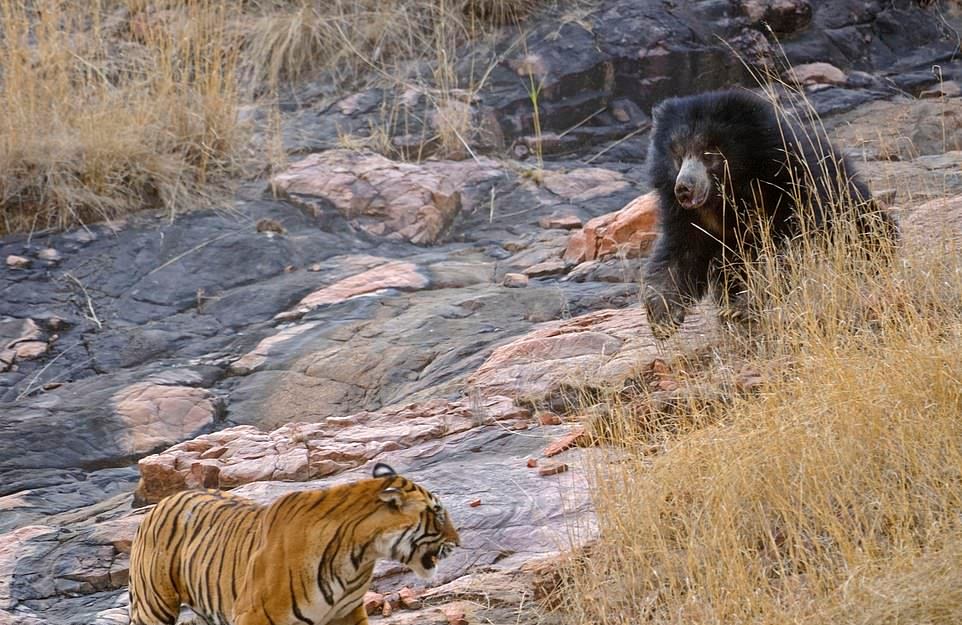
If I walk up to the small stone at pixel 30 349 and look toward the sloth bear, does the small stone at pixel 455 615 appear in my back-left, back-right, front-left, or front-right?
front-right

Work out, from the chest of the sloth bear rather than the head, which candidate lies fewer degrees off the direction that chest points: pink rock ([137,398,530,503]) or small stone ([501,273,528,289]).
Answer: the pink rock

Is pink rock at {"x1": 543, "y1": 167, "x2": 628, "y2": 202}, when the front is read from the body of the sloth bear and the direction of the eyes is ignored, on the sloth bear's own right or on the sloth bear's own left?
on the sloth bear's own right

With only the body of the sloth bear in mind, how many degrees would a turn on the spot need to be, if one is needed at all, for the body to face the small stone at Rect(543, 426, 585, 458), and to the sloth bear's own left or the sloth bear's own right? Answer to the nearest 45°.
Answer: approximately 45° to the sloth bear's own left

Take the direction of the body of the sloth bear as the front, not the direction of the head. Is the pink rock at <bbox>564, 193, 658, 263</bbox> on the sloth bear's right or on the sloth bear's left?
on the sloth bear's right

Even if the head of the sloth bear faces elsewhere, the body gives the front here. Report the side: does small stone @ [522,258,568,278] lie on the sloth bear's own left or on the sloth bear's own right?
on the sloth bear's own right

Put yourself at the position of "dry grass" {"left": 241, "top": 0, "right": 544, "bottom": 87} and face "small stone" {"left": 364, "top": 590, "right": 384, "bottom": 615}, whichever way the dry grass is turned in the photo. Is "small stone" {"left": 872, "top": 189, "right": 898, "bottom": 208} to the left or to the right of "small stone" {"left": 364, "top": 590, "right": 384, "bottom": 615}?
left

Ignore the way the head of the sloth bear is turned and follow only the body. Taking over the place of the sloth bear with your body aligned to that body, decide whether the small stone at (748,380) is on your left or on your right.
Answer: on your left

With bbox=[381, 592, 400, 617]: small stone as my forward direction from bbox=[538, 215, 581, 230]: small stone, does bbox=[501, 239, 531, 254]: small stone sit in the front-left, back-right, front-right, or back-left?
front-right

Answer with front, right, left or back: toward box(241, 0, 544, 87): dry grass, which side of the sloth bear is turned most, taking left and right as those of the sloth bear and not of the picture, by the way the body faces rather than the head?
right

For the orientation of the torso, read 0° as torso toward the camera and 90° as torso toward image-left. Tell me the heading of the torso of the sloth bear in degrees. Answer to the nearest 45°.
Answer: approximately 45°

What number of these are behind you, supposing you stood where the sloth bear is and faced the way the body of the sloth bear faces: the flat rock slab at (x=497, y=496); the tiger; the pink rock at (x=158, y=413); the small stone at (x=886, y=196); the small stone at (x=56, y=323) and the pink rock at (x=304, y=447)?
1

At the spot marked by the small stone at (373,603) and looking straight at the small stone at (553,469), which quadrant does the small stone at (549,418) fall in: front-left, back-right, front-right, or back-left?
front-left

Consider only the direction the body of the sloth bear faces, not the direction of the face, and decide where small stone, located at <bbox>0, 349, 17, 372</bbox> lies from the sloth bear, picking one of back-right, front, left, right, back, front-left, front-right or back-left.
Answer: front-right

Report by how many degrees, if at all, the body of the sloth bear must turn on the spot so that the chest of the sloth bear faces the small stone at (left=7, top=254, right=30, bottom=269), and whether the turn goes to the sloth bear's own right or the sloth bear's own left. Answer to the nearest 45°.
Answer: approximately 45° to the sloth bear's own right

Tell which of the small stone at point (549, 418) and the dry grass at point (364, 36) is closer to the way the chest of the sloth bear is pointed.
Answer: the small stone

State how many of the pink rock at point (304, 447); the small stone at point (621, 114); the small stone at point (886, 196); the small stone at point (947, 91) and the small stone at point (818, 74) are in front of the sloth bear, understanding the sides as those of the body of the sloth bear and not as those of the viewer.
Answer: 1
